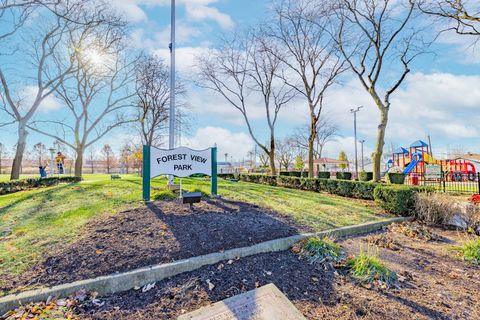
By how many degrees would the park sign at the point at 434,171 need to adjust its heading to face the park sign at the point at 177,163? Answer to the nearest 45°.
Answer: approximately 45° to its right

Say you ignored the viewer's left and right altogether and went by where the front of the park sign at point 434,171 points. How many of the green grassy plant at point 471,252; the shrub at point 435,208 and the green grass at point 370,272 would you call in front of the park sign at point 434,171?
3

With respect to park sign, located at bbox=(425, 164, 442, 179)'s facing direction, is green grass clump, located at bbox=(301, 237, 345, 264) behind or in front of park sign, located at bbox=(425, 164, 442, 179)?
in front

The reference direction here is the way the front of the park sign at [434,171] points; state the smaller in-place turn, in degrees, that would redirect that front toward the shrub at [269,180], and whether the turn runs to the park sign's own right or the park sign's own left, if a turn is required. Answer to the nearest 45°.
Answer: approximately 90° to the park sign's own right

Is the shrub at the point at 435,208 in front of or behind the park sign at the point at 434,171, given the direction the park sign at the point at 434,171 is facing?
in front

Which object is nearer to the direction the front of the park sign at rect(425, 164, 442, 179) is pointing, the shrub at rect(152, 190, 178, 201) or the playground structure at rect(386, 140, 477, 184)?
the shrub

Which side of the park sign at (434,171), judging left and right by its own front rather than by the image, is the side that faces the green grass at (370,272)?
front

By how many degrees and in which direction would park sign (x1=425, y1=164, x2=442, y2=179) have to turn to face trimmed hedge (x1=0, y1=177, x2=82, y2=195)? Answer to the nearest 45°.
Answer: approximately 45° to its right

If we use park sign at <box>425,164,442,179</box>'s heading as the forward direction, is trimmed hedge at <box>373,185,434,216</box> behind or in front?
in front

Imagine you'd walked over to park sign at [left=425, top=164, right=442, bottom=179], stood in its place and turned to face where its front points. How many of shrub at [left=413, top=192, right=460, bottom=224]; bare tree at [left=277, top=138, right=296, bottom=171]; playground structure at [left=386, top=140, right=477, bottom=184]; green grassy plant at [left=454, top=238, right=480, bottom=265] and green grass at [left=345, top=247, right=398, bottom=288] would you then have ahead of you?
3

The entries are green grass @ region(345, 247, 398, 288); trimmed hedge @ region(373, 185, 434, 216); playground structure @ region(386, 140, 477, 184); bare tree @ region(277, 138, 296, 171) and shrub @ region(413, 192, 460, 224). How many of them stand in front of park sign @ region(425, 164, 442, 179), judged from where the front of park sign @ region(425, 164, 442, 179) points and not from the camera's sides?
3

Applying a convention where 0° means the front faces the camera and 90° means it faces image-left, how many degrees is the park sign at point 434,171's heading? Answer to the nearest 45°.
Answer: approximately 0°
